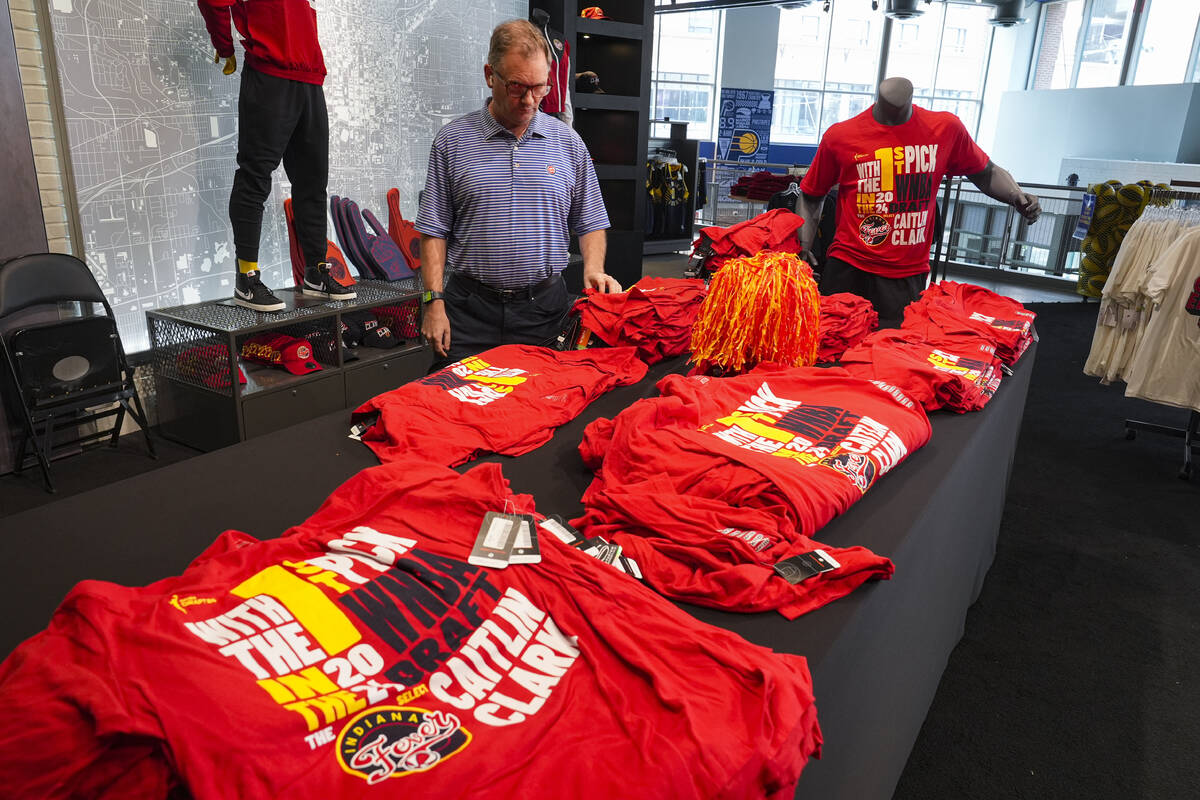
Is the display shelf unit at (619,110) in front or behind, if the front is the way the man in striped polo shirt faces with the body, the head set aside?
behind

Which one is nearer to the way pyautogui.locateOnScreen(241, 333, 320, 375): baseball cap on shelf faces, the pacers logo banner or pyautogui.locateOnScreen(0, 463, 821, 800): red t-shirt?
the red t-shirt

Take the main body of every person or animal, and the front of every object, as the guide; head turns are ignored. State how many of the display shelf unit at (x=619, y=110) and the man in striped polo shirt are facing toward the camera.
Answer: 2

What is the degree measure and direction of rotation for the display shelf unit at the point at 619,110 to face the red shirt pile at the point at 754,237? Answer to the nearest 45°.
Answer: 0° — it already faces it

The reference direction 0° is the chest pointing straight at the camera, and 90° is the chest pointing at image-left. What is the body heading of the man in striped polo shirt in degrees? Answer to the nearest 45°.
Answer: approximately 0°

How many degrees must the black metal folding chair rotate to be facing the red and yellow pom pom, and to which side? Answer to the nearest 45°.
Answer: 0° — it already faces it

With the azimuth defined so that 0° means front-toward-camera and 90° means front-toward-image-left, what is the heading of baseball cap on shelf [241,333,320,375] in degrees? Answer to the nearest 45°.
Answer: approximately 315°

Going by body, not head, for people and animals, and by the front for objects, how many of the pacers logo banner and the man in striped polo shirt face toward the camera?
2

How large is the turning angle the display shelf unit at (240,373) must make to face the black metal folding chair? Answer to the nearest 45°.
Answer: approximately 135° to its right

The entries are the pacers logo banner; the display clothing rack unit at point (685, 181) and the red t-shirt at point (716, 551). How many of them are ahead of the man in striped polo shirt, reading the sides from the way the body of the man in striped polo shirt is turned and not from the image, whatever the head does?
1

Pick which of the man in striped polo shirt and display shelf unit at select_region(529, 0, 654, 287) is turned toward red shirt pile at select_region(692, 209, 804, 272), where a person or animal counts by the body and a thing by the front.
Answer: the display shelf unit
